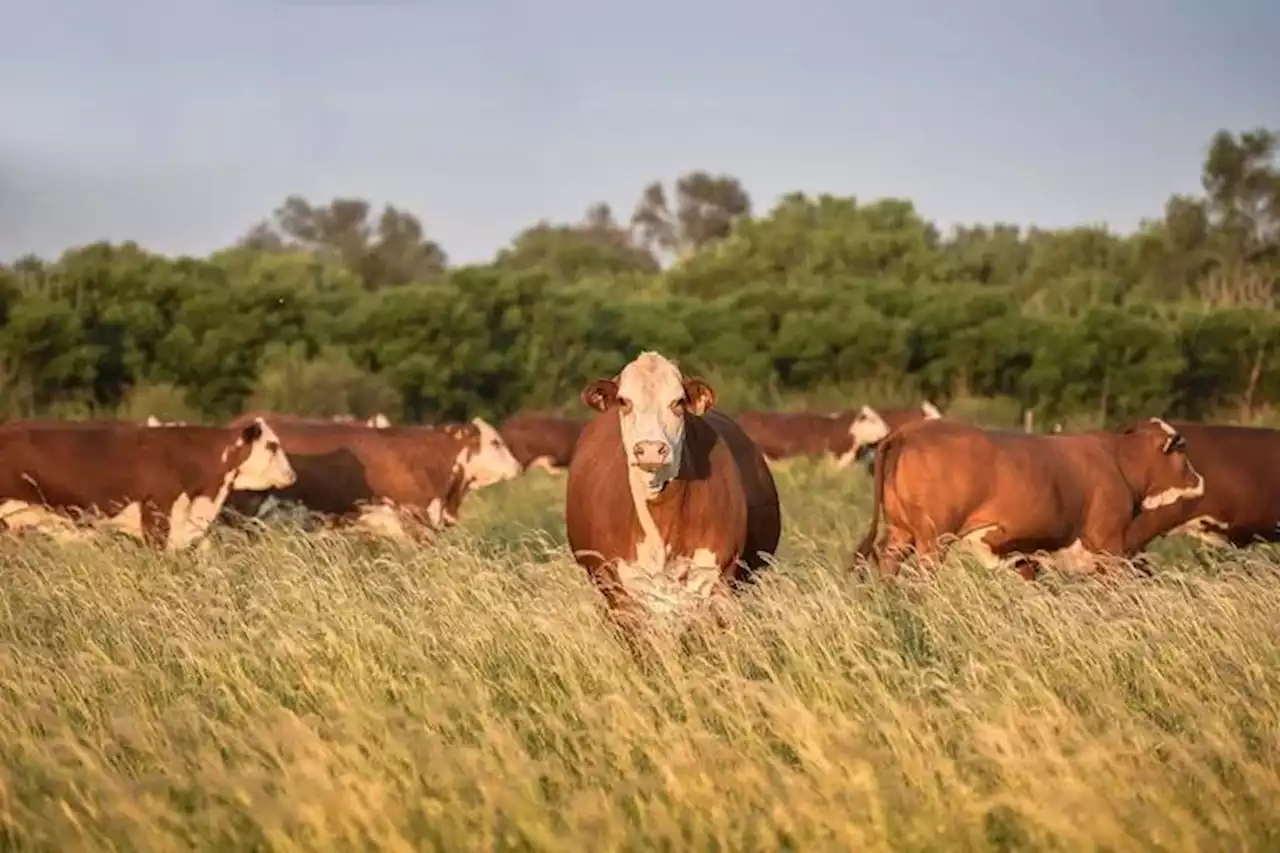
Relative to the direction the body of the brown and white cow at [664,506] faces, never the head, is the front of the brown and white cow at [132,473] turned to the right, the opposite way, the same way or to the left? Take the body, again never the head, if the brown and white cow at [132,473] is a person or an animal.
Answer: to the left

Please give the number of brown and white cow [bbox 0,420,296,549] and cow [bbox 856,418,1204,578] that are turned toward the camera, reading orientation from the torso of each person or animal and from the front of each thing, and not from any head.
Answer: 0

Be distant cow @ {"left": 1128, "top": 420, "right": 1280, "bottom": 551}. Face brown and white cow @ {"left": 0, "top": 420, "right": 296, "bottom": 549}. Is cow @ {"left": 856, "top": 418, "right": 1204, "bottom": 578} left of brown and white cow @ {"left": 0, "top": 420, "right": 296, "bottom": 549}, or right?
left

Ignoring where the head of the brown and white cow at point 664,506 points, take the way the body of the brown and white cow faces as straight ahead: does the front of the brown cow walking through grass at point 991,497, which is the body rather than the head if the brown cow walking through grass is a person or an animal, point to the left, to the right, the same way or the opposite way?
to the left

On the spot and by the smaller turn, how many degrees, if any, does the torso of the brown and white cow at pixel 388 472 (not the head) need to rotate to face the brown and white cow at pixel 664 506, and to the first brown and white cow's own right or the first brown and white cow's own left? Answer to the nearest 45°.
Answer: approximately 90° to the first brown and white cow's own right

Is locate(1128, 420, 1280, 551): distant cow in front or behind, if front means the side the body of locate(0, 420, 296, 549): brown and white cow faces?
in front

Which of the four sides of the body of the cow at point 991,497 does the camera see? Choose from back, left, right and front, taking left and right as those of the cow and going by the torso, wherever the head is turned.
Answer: right

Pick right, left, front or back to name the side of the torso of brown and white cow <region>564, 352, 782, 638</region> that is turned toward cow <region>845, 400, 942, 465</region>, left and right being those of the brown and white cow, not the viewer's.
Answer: back

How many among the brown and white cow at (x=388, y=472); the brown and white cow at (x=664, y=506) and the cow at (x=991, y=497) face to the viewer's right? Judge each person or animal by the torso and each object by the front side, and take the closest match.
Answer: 2

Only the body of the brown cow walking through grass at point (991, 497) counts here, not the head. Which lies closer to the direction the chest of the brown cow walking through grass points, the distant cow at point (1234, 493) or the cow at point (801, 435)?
the distant cow

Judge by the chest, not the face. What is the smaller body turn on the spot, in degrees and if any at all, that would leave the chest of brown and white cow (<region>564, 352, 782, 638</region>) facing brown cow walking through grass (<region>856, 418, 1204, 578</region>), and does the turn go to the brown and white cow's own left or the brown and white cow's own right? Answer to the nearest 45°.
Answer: approximately 135° to the brown and white cow's own left

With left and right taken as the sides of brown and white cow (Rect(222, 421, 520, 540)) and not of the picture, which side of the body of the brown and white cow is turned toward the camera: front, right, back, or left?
right

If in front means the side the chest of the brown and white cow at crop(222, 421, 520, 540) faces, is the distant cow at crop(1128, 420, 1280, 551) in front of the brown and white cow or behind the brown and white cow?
in front

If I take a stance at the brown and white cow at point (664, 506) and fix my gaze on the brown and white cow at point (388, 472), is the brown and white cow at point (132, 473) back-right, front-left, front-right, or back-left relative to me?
front-left

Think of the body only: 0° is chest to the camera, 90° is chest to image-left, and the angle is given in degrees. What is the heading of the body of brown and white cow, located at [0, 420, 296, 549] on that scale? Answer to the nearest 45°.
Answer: approximately 270°

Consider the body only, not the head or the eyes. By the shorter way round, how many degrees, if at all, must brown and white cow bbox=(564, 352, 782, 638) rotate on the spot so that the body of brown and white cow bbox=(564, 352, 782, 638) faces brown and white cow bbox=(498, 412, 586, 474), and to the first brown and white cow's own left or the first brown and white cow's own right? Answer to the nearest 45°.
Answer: approximately 180°

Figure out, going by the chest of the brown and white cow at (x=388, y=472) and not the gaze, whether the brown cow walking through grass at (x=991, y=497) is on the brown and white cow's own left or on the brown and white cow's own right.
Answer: on the brown and white cow's own right

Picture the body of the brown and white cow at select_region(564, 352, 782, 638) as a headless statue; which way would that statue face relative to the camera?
toward the camera

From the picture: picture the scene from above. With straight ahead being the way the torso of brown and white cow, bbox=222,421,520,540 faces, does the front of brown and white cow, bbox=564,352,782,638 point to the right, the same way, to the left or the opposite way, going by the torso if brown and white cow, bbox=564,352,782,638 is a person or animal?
to the right
